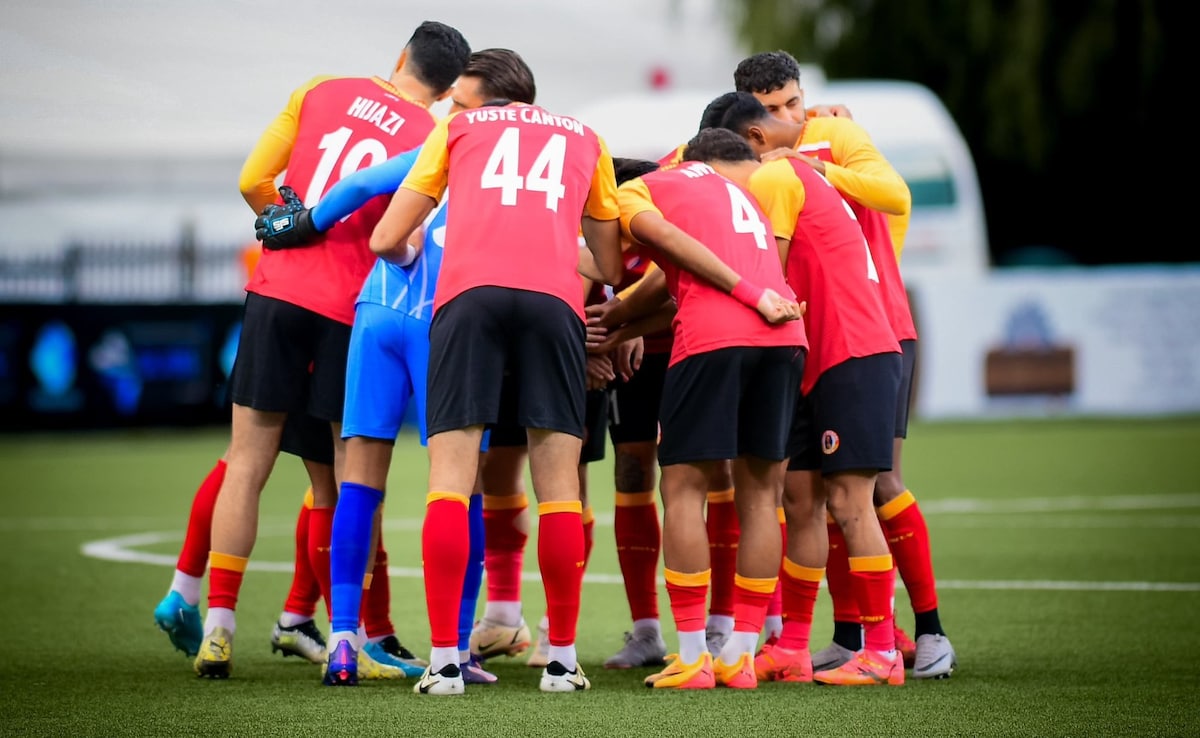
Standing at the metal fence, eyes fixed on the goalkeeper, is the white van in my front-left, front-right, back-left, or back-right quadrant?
front-left
